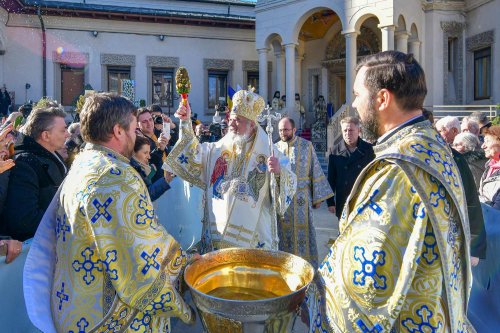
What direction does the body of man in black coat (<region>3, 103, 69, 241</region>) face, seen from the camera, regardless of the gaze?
to the viewer's right

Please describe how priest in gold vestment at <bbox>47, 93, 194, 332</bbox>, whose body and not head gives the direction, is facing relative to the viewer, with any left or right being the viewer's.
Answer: facing away from the viewer and to the right of the viewer

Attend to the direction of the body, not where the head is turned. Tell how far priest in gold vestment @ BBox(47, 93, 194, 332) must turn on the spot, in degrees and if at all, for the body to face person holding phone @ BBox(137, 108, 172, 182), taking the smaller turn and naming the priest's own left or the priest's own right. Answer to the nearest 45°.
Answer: approximately 45° to the priest's own left

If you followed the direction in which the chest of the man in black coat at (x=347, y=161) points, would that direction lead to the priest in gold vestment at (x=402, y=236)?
yes

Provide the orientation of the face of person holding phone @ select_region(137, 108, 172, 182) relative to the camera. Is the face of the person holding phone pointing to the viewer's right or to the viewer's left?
to the viewer's right

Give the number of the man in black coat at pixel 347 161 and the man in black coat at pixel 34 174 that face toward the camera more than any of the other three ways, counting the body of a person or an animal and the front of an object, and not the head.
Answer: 1

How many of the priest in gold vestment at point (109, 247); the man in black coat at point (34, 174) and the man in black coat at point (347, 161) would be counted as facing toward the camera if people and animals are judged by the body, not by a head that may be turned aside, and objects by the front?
1
